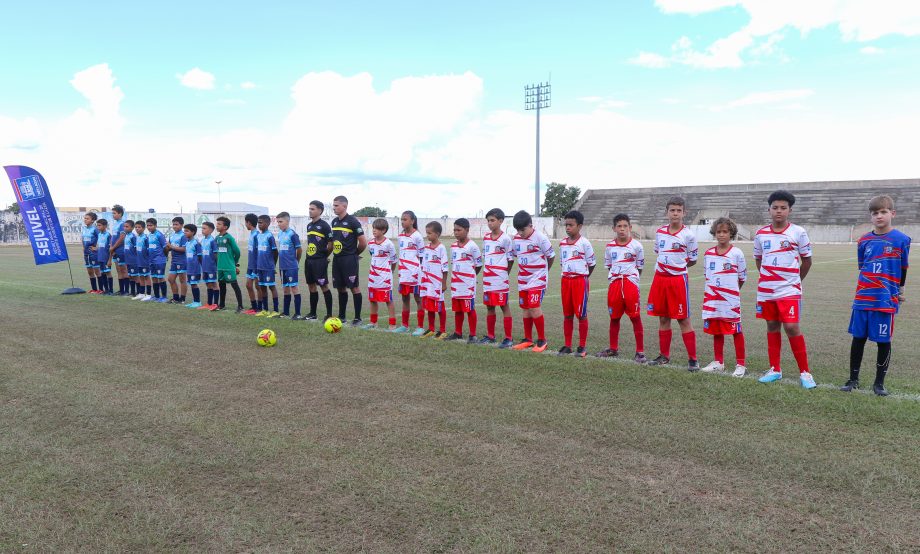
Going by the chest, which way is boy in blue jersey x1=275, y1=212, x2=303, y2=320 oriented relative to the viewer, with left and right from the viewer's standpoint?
facing the viewer and to the left of the viewer

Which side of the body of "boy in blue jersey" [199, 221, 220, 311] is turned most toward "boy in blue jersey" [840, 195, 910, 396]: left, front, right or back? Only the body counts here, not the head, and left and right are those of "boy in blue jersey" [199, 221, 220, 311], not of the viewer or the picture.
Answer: left

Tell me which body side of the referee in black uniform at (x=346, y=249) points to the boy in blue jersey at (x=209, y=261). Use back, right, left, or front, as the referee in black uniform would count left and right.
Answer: right

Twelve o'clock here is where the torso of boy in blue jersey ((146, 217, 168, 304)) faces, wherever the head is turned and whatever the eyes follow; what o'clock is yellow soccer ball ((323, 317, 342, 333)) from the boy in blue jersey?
The yellow soccer ball is roughly at 10 o'clock from the boy in blue jersey.

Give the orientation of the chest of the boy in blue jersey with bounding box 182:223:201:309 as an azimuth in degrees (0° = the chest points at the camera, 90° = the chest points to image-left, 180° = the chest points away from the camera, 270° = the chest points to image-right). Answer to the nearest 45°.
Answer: approximately 45°

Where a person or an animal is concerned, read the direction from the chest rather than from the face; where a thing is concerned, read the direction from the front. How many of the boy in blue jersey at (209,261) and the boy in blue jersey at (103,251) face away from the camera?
0

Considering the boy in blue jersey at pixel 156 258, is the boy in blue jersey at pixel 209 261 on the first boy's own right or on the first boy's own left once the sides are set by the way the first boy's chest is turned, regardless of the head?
on the first boy's own left

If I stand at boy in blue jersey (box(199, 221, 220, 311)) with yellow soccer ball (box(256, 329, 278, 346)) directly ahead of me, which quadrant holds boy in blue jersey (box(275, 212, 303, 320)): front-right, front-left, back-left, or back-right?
front-left

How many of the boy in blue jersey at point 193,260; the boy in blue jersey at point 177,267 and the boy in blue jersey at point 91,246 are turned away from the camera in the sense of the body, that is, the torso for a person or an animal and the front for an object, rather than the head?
0

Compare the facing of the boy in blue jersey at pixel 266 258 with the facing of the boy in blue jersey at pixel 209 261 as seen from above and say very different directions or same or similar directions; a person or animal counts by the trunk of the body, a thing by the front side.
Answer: same or similar directions

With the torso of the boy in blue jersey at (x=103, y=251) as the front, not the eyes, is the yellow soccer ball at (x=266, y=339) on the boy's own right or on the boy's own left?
on the boy's own left

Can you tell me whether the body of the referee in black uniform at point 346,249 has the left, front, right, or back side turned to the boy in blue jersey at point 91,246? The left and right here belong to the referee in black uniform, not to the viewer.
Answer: right

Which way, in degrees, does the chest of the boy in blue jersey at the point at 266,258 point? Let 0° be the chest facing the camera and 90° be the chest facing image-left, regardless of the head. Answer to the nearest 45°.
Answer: approximately 45°

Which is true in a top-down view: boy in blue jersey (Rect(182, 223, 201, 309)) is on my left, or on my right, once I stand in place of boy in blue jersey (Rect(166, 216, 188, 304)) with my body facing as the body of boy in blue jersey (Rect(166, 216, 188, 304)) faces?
on my left

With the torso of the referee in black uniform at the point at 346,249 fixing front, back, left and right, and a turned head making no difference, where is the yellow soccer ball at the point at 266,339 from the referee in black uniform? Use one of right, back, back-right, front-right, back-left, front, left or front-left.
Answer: front
